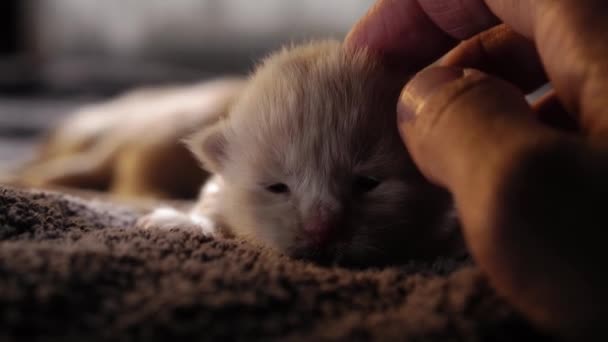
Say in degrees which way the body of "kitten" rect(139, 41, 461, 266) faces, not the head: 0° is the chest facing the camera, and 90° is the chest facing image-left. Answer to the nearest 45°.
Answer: approximately 0°
